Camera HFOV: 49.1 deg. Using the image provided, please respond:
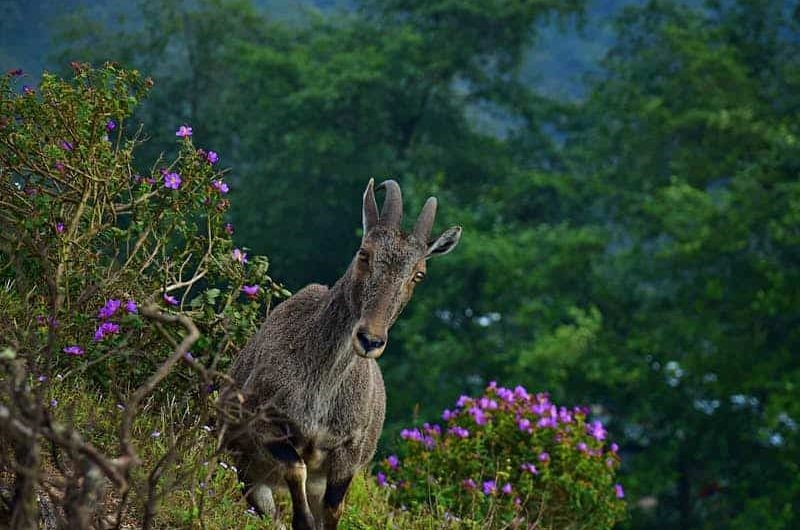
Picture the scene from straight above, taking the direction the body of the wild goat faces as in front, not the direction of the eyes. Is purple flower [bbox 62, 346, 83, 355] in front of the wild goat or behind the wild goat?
behind

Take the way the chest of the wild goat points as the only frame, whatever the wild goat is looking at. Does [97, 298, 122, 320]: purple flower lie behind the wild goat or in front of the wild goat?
behind

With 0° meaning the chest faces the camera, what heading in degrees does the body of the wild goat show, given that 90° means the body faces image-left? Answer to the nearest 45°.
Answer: approximately 315°

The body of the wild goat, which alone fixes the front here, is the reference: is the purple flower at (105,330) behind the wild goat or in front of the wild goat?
behind
